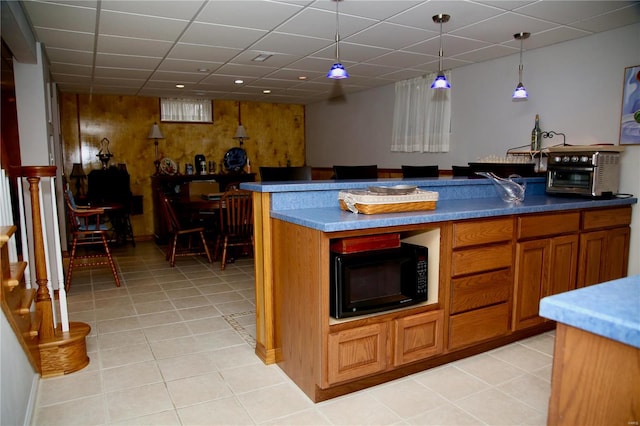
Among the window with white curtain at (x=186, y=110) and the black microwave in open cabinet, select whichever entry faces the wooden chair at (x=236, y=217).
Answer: the window with white curtain

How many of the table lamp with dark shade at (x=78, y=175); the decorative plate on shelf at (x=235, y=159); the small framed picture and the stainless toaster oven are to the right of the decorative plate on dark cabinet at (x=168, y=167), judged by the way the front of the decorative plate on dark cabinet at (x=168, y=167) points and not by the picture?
1

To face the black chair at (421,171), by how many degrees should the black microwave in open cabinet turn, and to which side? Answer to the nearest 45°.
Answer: approximately 135° to its left

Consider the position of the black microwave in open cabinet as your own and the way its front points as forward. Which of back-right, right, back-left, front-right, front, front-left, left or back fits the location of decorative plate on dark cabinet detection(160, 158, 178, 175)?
back

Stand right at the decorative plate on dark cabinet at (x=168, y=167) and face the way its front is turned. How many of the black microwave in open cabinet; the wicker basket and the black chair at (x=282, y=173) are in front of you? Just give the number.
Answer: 3

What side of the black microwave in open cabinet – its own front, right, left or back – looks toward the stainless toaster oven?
left

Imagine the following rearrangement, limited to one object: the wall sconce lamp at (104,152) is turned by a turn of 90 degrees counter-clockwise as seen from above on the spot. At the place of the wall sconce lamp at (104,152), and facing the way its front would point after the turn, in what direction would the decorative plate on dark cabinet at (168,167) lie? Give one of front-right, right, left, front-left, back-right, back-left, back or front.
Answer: front

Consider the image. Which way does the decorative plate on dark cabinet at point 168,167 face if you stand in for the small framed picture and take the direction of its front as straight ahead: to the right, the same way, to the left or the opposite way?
to the left

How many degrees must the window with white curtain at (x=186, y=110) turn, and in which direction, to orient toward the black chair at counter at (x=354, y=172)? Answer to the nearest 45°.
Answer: approximately 45° to its left
